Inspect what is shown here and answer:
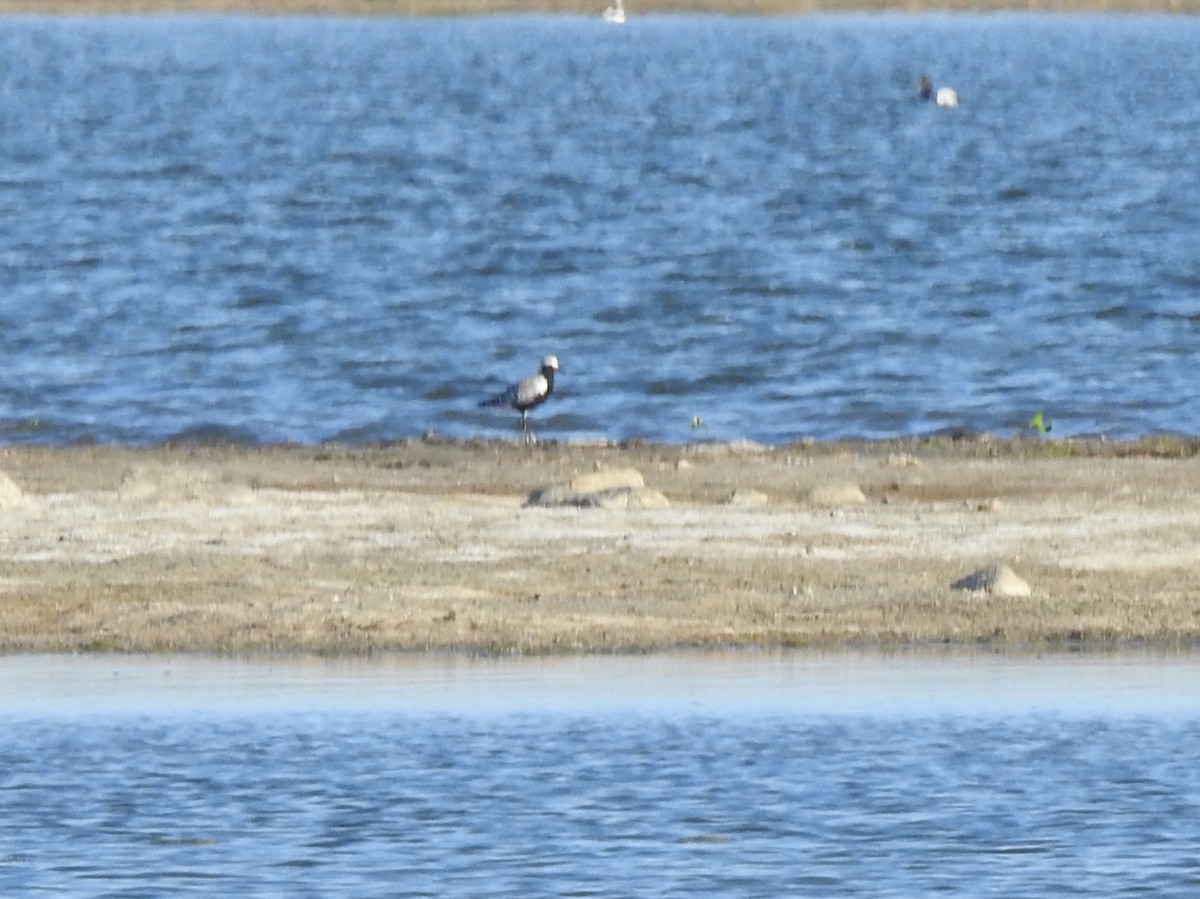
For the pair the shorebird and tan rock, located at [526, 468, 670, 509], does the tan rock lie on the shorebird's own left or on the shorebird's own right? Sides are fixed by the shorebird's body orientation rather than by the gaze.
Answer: on the shorebird's own right

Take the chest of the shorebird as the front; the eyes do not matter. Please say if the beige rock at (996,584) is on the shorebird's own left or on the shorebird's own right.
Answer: on the shorebird's own right

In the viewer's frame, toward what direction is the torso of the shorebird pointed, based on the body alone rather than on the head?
to the viewer's right
